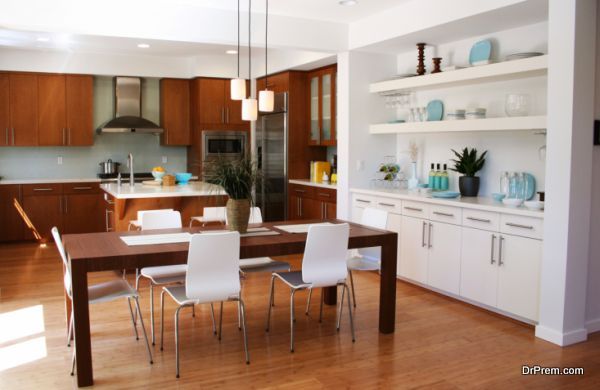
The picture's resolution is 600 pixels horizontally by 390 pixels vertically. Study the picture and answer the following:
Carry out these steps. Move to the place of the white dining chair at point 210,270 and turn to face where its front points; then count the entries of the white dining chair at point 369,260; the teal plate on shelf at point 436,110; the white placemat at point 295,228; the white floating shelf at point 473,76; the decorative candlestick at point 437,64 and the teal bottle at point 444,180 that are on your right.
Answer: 6

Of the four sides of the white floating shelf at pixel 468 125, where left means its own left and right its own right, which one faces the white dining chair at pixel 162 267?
front

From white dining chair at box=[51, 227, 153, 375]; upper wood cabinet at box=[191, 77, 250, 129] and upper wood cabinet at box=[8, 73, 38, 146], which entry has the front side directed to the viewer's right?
the white dining chair

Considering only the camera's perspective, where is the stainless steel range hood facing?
facing the viewer

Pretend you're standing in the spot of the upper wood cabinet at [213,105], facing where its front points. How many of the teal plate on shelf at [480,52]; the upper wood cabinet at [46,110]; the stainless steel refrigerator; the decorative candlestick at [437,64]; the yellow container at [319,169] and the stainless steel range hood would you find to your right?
2

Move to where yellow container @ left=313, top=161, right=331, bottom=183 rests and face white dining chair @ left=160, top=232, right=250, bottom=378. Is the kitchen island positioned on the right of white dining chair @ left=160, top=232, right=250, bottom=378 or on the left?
right

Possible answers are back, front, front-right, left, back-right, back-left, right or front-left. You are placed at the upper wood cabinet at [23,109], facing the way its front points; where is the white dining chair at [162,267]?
front

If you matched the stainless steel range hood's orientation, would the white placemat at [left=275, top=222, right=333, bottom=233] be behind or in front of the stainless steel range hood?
in front

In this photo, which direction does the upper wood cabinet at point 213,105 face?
toward the camera

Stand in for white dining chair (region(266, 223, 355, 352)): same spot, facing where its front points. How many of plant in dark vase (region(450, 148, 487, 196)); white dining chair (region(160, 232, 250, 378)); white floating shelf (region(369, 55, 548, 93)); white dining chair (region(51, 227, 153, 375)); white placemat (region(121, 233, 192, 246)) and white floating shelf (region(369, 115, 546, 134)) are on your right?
3

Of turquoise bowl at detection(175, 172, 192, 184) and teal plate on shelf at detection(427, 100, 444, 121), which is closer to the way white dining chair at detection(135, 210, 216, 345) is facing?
the teal plate on shelf

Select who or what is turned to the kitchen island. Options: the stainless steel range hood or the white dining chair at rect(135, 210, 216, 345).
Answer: the stainless steel range hood

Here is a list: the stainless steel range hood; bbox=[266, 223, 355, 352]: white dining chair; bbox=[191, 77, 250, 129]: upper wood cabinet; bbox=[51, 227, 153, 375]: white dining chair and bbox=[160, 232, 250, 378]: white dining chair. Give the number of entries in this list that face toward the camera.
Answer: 2

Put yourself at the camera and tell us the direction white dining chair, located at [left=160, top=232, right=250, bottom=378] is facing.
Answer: facing away from the viewer and to the left of the viewer

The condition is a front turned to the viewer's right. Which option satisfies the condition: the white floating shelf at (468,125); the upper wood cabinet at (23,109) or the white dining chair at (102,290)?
the white dining chair

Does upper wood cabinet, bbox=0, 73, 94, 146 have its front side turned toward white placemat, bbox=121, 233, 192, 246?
yes
